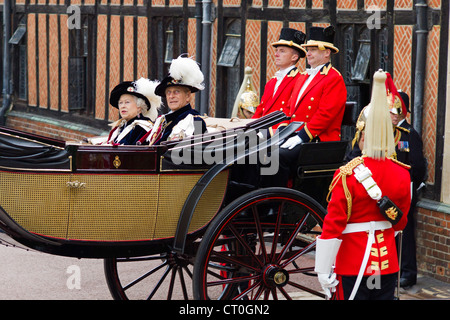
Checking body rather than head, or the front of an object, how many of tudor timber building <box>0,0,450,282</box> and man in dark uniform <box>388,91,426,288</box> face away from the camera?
0

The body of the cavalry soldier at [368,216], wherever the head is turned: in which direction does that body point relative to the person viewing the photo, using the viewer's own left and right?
facing away from the viewer and to the left of the viewer

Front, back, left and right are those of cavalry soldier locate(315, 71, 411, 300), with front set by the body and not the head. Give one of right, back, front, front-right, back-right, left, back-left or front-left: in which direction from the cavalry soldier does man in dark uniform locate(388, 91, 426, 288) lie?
front-right

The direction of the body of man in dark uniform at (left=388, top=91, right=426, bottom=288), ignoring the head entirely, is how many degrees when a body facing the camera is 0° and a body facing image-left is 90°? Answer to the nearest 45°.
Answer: approximately 45°

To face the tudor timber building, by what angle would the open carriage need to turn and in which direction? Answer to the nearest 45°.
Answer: approximately 135° to its right

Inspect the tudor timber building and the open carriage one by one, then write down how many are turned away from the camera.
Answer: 0

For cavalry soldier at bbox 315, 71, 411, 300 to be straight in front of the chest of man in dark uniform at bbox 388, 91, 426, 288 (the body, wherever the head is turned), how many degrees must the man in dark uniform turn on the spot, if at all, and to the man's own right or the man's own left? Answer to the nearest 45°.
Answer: approximately 45° to the man's own left

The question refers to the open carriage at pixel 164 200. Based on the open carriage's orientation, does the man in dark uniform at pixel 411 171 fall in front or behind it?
behind

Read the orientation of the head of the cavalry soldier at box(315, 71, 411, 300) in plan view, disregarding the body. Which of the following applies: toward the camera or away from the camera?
away from the camera
